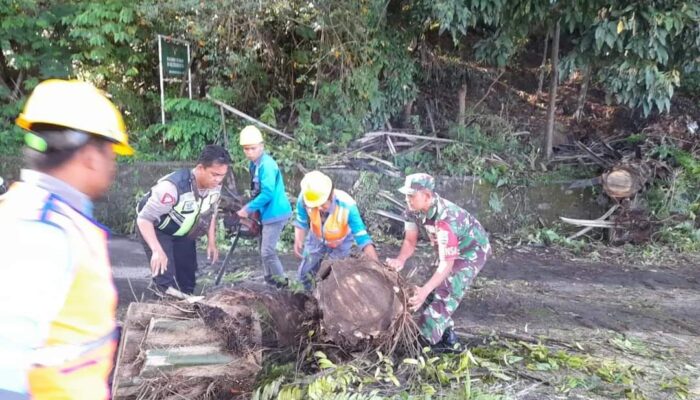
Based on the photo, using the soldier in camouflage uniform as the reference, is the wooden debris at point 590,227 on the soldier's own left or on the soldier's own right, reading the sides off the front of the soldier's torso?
on the soldier's own right

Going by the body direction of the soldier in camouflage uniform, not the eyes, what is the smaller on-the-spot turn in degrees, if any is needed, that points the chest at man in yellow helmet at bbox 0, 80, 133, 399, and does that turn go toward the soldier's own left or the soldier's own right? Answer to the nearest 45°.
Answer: approximately 90° to the soldier's own left

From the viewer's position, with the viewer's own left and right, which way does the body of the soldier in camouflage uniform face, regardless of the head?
facing to the left of the viewer

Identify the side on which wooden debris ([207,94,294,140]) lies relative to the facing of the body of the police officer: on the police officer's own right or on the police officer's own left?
on the police officer's own left

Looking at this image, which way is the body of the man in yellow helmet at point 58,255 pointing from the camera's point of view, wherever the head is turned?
to the viewer's right

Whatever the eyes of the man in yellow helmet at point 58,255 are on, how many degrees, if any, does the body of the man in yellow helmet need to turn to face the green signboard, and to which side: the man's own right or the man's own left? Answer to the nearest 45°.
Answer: approximately 90° to the man's own left

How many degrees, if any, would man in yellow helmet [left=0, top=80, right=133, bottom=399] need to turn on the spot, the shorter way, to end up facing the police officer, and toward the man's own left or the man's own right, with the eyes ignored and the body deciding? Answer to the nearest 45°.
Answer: approximately 90° to the man's own left

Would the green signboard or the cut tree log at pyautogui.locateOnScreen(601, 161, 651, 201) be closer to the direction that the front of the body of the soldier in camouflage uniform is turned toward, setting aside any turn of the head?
the green signboard

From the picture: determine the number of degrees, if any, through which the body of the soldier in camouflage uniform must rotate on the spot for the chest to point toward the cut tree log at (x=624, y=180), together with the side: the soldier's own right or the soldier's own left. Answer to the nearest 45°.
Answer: approximately 135° to the soldier's own right

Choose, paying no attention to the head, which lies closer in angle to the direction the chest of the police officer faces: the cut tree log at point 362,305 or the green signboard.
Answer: the cut tree log

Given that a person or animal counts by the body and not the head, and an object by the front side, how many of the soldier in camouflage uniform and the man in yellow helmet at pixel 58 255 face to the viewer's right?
1
